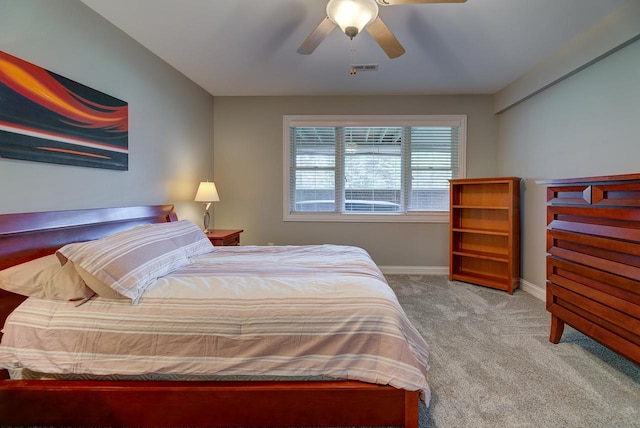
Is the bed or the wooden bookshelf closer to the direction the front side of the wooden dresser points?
the bed

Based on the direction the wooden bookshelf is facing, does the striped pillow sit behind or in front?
in front

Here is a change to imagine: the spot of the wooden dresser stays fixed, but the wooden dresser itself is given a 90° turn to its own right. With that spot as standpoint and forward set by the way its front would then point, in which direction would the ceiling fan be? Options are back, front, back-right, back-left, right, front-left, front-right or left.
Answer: left

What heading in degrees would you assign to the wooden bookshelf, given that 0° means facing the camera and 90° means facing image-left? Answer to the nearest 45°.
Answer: approximately 45°

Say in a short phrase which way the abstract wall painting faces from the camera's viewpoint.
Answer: facing the viewer and to the right of the viewer

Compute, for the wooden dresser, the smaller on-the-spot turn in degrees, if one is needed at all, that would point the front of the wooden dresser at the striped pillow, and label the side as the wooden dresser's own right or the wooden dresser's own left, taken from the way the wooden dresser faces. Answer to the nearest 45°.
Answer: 0° — it already faces it

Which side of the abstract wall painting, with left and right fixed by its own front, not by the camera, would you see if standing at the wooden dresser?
front

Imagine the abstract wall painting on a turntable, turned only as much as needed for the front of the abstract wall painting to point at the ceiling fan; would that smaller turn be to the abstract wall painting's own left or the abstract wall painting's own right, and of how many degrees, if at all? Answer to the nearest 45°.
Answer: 0° — it already faces it

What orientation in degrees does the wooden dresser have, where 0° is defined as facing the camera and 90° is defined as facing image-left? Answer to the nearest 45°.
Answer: approximately 45°

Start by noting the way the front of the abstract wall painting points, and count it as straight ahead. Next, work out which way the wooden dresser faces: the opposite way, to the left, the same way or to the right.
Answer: the opposite way
